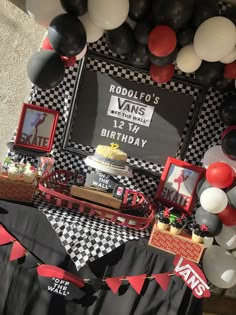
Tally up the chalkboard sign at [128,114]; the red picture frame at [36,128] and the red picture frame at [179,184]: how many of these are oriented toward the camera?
3

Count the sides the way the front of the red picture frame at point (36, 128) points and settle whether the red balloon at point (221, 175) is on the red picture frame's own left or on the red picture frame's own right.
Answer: on the red picture frame's own left

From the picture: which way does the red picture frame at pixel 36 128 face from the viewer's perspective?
toward the camera

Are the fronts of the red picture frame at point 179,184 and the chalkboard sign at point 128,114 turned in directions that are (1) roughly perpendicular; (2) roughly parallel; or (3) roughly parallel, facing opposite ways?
roughly parallel

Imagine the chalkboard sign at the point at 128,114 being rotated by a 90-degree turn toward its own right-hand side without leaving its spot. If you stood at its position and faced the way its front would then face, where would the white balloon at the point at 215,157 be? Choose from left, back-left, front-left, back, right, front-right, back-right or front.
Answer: back

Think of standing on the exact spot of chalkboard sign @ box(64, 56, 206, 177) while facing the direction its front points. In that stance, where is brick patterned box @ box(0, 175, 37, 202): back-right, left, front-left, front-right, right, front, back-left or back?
front-right

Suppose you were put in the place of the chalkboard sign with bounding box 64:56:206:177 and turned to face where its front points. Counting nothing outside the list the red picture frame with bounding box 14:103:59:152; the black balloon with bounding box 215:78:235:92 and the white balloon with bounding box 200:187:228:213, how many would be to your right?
1

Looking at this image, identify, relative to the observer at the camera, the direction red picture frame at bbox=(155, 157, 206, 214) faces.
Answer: facing the viewer

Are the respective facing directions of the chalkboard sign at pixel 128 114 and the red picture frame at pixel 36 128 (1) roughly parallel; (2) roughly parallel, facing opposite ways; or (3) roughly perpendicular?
roughly parallel

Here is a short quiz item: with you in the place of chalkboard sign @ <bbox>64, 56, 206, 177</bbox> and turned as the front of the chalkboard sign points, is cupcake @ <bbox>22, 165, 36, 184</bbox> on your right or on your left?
on your right

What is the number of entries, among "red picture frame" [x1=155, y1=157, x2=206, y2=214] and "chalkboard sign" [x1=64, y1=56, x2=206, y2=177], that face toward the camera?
2
